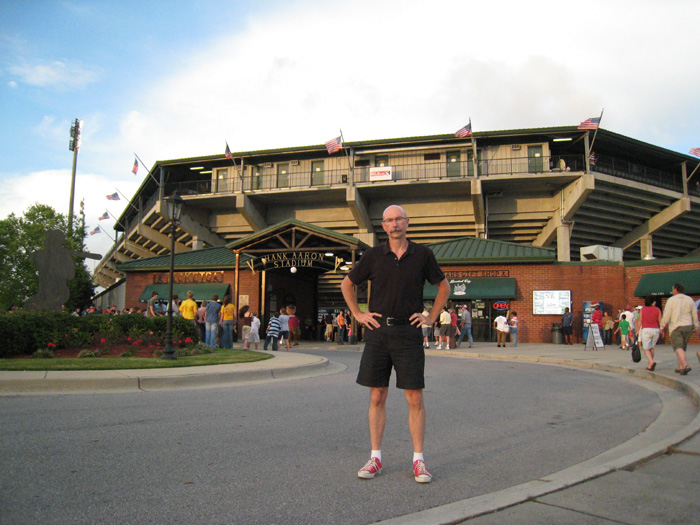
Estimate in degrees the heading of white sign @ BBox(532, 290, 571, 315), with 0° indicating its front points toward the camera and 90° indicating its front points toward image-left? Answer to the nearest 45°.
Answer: approximately 0°

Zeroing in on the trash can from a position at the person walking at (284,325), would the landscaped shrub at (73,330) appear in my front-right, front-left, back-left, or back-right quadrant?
back-right

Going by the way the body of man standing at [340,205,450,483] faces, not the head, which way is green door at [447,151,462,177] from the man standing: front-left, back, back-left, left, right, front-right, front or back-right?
back

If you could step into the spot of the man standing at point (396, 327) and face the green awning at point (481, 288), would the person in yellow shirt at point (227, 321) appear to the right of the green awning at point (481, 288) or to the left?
left

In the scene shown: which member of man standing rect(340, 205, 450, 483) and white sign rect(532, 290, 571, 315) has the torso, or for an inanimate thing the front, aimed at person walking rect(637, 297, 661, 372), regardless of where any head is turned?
the white sign

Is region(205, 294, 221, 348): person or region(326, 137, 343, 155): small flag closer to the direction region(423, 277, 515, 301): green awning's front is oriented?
the person
